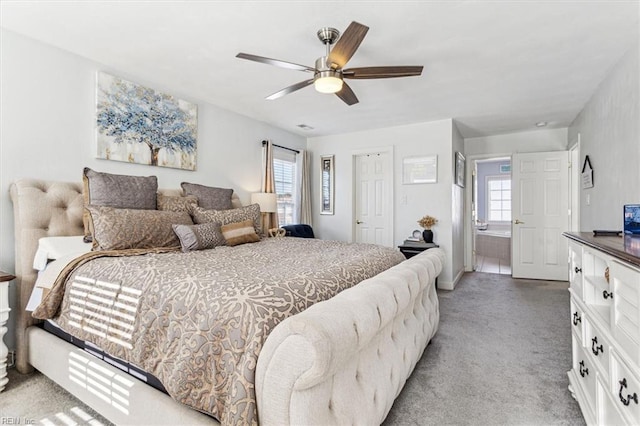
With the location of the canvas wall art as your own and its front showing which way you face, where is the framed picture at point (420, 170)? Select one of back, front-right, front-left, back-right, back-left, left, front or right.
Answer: front-left

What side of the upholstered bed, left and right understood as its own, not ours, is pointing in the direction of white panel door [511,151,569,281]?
left

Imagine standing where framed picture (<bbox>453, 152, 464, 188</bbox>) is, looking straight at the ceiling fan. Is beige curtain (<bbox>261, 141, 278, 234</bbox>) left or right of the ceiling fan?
right

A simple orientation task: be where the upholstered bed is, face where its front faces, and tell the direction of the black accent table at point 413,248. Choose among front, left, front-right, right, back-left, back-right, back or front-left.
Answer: left

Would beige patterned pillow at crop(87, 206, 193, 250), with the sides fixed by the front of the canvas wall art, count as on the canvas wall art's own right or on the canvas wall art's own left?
on the canvas wall art's own right

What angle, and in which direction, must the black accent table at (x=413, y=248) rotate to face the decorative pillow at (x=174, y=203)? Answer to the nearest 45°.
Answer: approximately 45° to its right

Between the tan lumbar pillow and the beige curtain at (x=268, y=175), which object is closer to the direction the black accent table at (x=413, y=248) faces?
the tan lumbar pillow

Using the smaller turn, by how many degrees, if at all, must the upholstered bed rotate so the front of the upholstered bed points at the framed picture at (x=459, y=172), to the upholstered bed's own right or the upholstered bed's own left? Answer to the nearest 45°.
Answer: approximately 90° to the upholstered bed's own left

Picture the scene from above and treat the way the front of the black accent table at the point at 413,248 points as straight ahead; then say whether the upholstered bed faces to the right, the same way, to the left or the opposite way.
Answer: to the left

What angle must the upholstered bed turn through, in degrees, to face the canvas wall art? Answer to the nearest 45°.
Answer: approximately 180°
